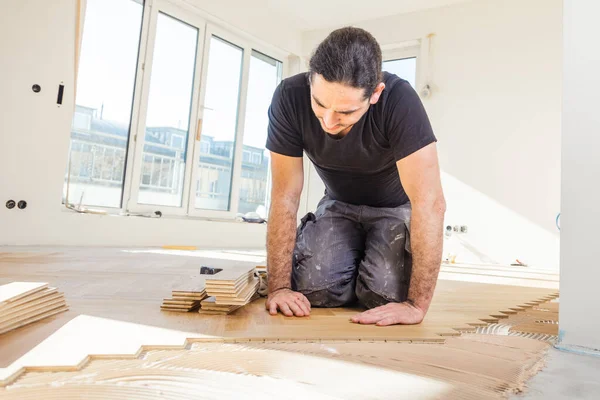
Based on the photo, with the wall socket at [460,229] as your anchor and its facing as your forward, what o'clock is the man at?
The man is roughly at 12 o'clock from the wall socket.

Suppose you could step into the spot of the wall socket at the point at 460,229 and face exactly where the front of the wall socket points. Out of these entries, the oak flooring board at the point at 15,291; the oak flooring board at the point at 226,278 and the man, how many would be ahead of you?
3

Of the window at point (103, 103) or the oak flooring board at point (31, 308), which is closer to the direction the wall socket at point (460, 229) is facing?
the oak flooring board

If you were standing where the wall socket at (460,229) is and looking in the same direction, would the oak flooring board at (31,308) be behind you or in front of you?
in front

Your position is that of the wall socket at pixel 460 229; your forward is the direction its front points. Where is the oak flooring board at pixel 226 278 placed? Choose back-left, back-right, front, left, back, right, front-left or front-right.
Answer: front

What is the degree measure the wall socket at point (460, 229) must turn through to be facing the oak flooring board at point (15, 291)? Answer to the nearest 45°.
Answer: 0° — it already faces it

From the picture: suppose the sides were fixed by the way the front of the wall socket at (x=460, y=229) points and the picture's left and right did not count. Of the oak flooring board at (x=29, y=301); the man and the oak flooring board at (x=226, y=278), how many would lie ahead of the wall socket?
3

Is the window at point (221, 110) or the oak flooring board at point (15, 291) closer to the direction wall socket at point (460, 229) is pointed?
the oak flooring board

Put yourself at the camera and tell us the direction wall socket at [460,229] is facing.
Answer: facing the viewer

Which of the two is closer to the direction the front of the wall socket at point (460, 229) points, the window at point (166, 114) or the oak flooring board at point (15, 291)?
the oak flooring board

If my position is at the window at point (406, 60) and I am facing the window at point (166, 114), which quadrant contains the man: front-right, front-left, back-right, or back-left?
front-left

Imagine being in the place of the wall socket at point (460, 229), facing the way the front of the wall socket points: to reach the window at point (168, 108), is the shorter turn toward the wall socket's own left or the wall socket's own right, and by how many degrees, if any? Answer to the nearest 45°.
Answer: approximately 45° to the wall socket's own right

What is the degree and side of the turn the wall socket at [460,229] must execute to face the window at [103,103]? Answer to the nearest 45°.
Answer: approximately 45° to its right

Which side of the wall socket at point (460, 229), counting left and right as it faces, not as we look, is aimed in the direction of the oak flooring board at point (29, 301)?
front
